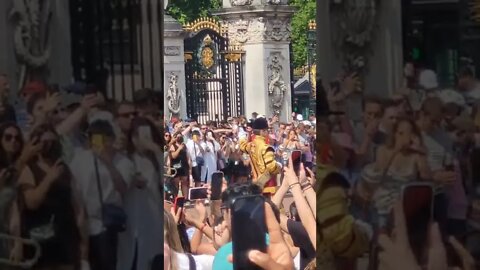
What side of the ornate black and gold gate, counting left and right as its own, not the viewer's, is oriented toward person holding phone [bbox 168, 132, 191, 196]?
front

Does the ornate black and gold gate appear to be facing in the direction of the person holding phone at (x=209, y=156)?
yes

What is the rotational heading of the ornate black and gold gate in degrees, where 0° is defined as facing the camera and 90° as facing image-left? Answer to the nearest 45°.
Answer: approximately 0°
